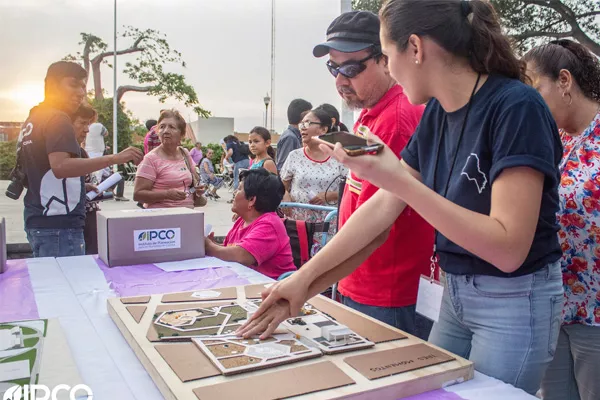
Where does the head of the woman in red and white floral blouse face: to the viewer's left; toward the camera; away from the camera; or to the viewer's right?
to the viewer's left

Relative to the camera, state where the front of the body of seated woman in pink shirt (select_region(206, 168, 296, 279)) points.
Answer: to the viewer's left

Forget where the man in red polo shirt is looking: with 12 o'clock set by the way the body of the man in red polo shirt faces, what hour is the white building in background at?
The white building in background is roughly at 4 o'clock from the man in red polo shirt.

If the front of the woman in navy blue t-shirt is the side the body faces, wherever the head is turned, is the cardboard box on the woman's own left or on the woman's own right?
on the woman's own right

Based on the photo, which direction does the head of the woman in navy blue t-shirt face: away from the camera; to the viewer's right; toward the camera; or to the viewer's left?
to the viewer's left

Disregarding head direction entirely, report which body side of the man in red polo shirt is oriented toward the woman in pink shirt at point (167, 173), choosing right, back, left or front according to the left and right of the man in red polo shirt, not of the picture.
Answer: right
